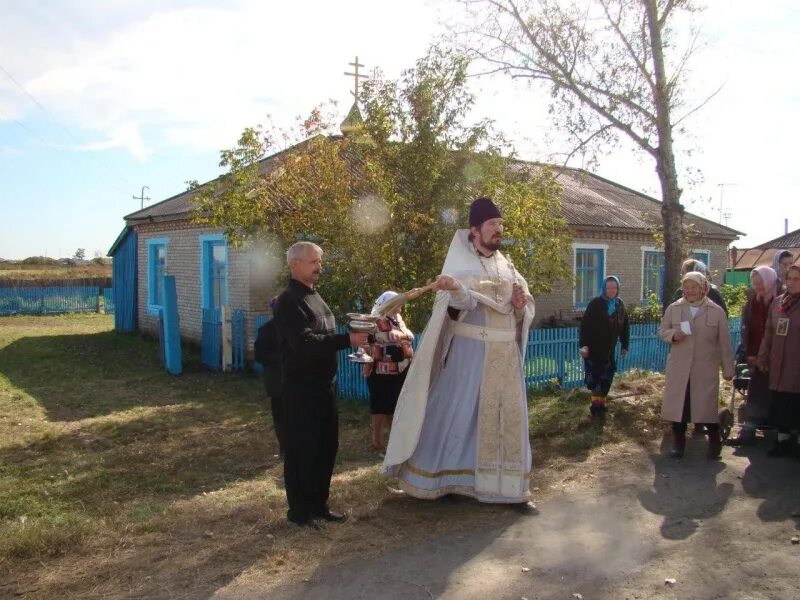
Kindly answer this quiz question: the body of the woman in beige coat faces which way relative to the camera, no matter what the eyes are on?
toward the camera

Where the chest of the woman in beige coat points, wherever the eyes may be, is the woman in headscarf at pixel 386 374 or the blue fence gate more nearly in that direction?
the woman in headscarf

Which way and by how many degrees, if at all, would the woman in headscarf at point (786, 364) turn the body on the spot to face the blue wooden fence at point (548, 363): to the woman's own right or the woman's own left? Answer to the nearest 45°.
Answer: approximately 90° to the woman's own right

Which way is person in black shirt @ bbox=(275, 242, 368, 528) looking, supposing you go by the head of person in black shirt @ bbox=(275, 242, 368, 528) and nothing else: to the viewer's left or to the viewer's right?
to the viewer's right

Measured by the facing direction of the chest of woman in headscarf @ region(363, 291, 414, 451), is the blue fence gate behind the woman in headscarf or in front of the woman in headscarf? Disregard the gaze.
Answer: behind

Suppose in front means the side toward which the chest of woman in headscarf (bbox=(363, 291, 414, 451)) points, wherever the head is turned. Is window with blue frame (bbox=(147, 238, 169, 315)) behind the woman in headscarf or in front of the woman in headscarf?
behind

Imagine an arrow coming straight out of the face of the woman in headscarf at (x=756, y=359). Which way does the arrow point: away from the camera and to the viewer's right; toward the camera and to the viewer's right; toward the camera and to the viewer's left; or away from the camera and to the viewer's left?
toward the camera and to the viewer's left

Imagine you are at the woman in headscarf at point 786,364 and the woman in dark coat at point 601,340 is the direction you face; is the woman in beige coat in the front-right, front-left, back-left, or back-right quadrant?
front-left

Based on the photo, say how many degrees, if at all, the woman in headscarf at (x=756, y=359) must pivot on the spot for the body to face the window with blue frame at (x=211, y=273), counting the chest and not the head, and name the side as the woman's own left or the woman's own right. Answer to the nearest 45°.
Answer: approximately 45° to the woman's own right

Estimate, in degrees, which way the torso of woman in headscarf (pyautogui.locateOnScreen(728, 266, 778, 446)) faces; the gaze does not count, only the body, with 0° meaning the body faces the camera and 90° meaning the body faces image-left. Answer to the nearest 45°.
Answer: approximately 45°

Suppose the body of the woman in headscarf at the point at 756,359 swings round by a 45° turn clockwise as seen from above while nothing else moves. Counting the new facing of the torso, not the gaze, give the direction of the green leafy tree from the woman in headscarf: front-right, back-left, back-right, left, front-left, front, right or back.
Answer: front

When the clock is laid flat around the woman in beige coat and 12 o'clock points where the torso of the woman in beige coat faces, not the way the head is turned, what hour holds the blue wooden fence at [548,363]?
The blue wooden fence is roughly at 5 o'clock from the woman in beige coat.

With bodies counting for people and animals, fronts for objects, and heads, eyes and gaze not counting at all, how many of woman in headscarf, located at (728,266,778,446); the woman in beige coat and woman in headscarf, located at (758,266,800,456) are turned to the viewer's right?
0

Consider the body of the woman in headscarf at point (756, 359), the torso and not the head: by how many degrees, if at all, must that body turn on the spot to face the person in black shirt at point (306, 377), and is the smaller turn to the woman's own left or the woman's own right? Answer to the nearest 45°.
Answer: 0° — they already face them
